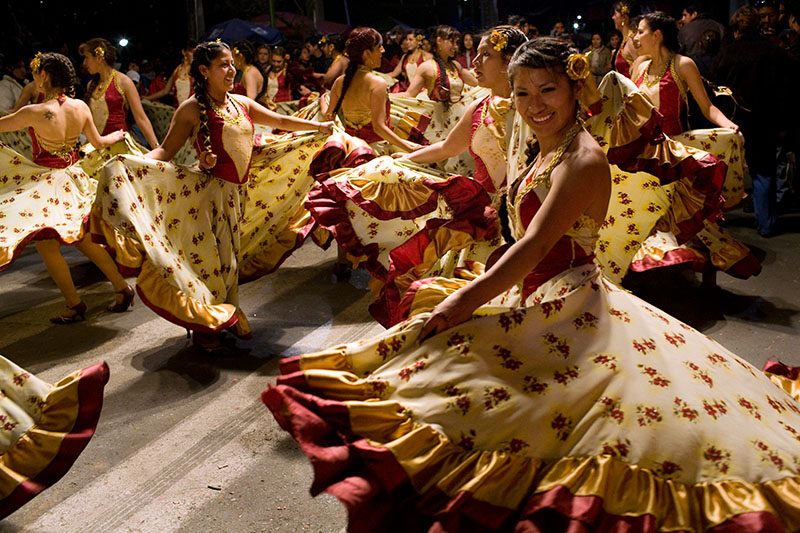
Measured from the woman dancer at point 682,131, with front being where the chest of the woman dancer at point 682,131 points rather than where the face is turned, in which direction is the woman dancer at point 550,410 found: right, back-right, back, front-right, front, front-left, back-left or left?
front-left

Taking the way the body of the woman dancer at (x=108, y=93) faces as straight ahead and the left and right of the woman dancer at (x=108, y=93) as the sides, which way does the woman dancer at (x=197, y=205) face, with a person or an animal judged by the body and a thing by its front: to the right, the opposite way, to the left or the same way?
to the left

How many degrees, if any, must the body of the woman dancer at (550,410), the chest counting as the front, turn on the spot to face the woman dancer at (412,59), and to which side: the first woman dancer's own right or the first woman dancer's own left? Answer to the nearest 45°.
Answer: approximately 135° to the first woman dancer's own right

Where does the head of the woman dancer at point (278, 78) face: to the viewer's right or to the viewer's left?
to the viewer's left

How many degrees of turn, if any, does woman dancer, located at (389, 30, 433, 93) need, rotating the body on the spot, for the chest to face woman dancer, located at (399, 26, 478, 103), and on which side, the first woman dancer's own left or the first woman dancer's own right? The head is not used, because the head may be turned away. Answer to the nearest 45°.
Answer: approximately 45° to the first woman dancer's own left

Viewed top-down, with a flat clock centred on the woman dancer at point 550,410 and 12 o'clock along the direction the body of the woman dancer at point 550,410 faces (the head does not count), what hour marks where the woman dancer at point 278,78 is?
the woman dancer at point 278,78 is roughly at 4 o'clock from the woman dancer at point 550,410.

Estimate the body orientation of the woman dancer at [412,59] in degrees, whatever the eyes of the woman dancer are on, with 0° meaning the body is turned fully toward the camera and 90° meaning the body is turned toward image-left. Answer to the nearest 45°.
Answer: approximately 45°

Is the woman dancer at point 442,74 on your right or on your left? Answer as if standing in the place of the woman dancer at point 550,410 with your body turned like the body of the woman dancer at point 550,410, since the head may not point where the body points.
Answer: on your right

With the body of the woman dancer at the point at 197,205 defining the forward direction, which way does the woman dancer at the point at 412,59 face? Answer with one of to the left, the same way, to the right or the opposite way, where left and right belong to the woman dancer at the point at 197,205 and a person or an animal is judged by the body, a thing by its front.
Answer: to the right

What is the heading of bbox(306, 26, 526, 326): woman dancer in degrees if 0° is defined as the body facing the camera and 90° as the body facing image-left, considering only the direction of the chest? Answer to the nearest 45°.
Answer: approximately 45°

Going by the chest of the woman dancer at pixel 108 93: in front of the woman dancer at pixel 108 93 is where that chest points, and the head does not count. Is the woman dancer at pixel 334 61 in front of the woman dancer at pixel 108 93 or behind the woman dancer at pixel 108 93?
behind
